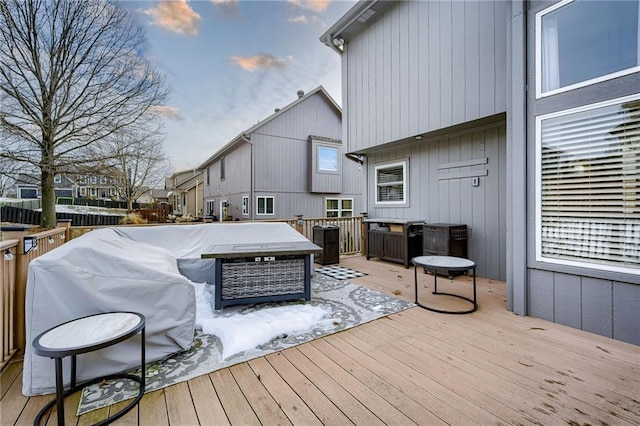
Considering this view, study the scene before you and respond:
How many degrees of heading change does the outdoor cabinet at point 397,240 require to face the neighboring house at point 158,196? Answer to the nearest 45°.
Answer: approximately 90° to its right

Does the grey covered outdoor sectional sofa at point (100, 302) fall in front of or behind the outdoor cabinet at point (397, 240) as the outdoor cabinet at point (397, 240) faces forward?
in front

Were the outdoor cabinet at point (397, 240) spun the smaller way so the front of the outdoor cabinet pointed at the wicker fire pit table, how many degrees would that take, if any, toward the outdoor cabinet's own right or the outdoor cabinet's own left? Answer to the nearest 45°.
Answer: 0° — it already faces it

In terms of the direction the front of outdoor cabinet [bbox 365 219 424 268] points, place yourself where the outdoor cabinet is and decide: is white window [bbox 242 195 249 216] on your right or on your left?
on your right

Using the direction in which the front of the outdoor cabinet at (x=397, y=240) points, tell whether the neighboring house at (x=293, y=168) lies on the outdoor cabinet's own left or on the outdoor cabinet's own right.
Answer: on the outdoor cabinet's own right

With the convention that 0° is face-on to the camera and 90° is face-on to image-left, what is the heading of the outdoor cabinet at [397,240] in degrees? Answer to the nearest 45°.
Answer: approximately 45°

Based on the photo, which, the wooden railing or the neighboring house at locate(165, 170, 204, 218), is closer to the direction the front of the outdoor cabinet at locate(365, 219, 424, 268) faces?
the wooden railing
